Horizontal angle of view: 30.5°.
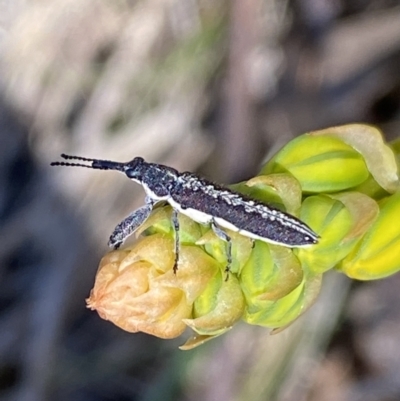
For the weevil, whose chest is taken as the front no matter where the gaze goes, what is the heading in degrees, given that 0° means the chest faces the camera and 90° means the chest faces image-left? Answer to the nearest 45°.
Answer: approximately 90°
